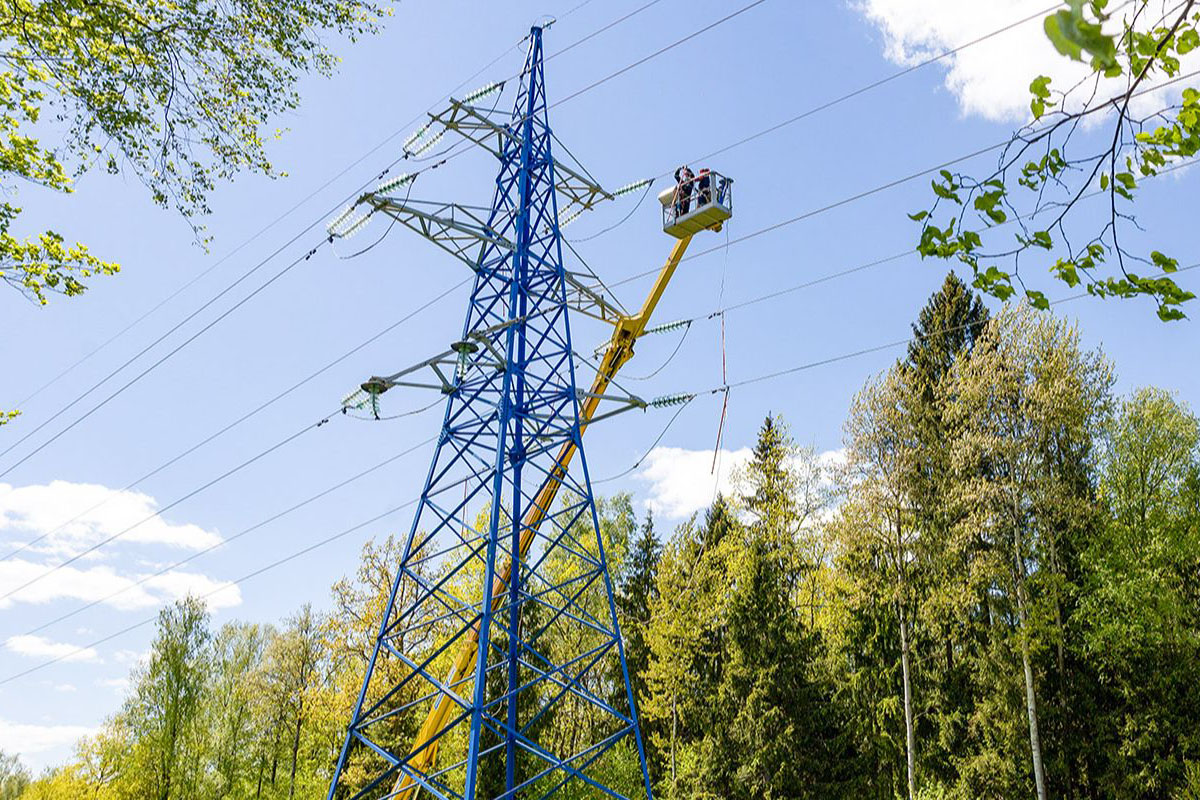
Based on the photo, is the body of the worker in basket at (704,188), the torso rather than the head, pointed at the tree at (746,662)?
no

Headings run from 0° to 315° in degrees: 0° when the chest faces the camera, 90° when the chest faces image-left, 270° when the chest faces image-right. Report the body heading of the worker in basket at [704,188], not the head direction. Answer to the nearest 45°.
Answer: approximately 90°

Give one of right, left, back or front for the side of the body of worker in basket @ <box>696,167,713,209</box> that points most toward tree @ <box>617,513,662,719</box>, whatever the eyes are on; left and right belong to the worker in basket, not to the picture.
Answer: right

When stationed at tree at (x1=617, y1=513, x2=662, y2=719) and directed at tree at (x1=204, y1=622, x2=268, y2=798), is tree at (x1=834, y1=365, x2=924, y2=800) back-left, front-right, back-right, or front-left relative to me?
back-left

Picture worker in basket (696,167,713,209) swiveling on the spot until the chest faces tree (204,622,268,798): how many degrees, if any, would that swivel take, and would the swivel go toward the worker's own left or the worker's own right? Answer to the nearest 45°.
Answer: approximately 45° to the worker's own right

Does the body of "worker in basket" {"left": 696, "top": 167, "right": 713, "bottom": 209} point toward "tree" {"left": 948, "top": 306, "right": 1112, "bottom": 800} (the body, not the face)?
no

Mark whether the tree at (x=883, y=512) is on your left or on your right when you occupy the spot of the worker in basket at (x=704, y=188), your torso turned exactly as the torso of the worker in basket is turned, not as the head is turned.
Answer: on your right
